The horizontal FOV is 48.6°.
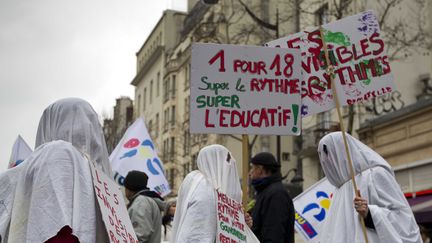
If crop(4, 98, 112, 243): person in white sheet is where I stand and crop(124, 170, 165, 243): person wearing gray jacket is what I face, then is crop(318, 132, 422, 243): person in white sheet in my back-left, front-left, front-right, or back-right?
front-right

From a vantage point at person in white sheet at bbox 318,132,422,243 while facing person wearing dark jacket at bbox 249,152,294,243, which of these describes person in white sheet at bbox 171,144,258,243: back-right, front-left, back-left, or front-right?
front-left

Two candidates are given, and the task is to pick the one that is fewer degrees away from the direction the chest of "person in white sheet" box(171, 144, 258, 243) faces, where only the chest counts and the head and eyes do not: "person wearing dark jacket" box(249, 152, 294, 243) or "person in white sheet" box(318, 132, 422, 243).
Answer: the person in white sheet

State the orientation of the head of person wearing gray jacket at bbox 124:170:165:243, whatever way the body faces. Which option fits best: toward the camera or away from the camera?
away from the camera

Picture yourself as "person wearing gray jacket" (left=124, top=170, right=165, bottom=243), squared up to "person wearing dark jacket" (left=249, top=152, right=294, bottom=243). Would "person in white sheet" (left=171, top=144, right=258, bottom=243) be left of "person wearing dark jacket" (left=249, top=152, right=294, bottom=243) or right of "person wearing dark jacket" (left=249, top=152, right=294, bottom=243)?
right

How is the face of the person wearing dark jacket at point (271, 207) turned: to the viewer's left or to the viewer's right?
to the viewer's left

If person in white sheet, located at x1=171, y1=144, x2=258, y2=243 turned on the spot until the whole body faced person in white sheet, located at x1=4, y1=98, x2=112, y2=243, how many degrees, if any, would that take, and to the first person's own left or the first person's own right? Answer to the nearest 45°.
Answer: approximately 90° to the first person's own right
